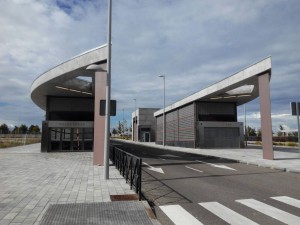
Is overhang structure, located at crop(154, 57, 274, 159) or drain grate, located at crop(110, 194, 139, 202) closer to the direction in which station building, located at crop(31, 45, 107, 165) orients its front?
the drain grate

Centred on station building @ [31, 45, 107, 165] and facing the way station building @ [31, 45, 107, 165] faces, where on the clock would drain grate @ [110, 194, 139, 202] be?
The drain grate is roughly at 12 o'clock from the station building.

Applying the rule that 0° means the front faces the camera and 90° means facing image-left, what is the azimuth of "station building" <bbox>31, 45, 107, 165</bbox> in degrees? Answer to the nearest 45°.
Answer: approximately 0°

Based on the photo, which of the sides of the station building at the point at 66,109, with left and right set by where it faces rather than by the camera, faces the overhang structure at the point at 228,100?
left
